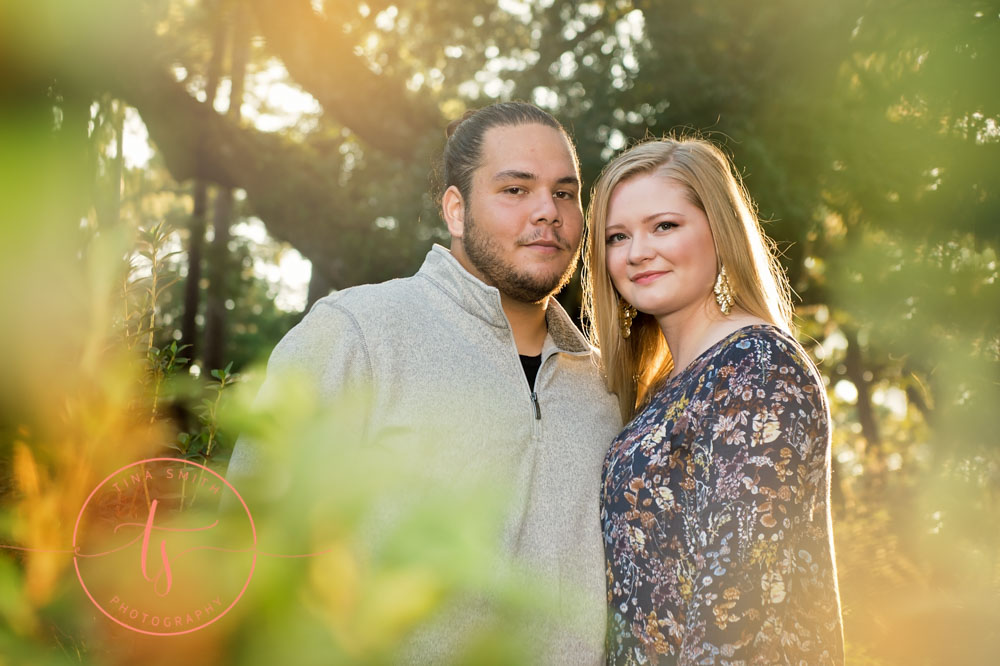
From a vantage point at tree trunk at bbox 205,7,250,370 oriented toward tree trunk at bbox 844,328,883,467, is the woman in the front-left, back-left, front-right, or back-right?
front-right

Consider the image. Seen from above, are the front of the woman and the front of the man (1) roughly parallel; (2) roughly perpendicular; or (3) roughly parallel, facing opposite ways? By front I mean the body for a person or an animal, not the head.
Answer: roughly perpendicular

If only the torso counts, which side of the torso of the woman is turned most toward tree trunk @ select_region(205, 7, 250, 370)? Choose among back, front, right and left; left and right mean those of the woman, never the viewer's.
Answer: right

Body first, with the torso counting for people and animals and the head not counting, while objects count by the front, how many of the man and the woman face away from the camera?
0

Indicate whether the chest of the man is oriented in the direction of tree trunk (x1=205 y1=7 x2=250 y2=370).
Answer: no

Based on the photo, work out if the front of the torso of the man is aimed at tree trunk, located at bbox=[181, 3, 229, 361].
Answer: no

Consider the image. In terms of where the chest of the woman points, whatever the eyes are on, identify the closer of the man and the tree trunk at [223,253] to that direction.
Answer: the man

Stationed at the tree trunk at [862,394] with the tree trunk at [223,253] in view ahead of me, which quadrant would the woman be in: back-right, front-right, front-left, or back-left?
front-left

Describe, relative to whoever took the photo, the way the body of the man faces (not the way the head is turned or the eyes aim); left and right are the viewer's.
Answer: facing the viewer and to the right of the viewer

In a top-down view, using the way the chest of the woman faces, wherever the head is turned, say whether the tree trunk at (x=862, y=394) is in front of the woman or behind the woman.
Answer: behind

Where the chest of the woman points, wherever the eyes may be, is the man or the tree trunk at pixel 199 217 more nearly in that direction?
the man

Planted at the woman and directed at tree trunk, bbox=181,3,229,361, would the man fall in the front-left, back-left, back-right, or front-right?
front-left

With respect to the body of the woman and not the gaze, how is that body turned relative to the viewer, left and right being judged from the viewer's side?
facing the viewer and to the left of the viewer

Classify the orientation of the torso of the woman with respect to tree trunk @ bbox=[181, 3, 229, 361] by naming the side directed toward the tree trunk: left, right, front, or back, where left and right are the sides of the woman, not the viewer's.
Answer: right
